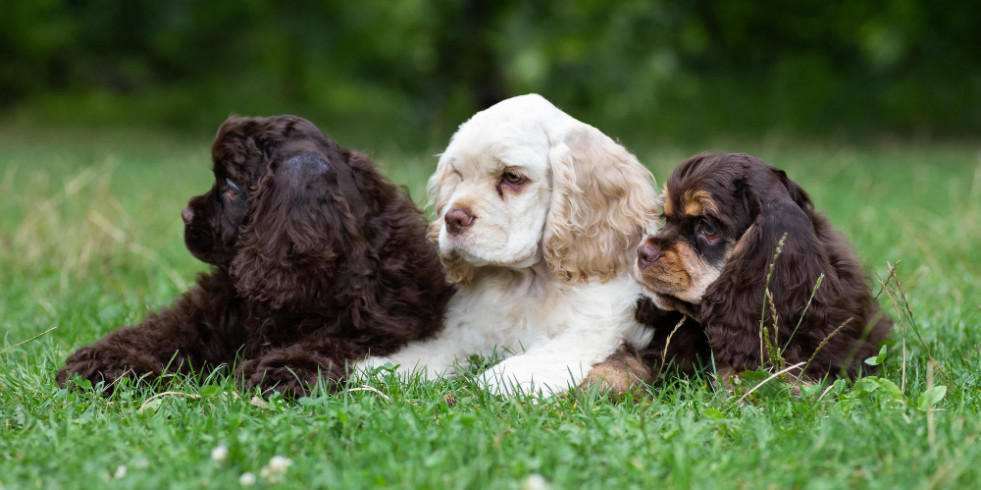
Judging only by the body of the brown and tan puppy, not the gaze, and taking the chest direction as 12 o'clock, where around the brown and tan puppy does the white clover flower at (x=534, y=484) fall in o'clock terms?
The white clover flower is roughly at 11 o'clock from the brown and tan puppy.

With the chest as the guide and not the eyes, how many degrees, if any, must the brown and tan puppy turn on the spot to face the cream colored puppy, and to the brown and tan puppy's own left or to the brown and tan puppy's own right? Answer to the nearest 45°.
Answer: approximately 45° to the brown and tan puppy's own right

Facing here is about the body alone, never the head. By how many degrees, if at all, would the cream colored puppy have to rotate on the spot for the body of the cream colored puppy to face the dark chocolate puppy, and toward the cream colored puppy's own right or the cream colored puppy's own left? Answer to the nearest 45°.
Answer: approximately 45° to the cream colored puppy's own right

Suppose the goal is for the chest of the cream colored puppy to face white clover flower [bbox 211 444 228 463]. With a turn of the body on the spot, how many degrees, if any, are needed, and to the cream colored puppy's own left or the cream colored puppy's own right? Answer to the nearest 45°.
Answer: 0° — it already faces it

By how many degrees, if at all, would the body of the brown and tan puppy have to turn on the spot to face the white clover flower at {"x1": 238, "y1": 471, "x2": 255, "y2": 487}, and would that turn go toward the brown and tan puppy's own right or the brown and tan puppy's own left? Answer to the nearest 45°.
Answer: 0° — it already faces it

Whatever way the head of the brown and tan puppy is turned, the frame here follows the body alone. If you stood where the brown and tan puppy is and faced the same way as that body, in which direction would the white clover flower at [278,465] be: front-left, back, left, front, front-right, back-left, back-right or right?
front

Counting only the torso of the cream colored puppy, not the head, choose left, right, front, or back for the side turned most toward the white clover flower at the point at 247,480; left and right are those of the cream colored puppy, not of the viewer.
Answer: front

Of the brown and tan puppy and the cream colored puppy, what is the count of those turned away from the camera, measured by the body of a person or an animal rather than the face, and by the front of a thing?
0

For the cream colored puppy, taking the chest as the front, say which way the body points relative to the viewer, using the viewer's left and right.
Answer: facing the viewer and to the left of the viewer

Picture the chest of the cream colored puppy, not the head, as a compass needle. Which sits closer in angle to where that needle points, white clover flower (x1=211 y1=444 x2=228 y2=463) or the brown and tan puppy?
the white clover flower

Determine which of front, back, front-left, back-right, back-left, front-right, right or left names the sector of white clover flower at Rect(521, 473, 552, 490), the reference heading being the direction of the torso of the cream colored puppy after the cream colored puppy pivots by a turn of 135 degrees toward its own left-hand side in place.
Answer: right
